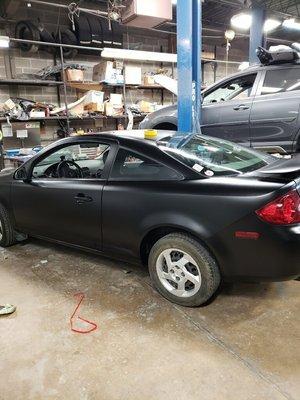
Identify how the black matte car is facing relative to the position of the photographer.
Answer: facing away from the viewer and to the left of the viewer

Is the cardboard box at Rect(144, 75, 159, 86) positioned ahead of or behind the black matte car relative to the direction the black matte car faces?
ahead

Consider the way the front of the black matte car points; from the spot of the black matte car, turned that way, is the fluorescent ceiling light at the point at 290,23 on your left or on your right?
on your right

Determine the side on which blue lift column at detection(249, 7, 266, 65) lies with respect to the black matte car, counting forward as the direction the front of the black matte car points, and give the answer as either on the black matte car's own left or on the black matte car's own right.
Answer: on the black matte car's own right

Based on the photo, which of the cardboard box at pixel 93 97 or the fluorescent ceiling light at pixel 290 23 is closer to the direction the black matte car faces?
the cardboard box

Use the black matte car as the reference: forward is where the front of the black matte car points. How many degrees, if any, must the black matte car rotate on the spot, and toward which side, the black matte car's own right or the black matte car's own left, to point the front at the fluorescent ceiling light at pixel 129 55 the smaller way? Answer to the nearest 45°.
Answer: approximately 45° to the black matte car's own right

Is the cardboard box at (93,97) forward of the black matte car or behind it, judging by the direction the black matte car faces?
forward
